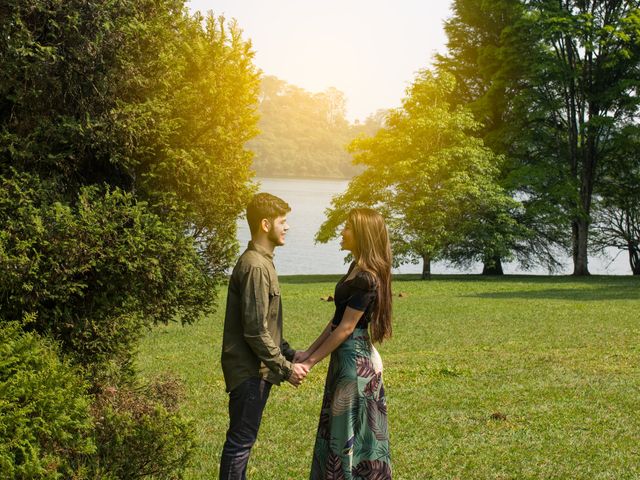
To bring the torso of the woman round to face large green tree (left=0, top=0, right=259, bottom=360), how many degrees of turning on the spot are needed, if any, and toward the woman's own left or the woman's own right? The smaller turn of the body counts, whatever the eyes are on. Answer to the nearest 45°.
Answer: approximately 45° to the woman's own right

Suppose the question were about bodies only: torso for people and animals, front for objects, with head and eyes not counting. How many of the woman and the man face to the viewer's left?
1

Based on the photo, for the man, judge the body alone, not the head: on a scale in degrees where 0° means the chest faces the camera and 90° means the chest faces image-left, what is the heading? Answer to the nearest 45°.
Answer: approximately 270°

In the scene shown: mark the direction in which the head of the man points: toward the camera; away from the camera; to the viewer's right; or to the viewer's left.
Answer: to the viewer's right

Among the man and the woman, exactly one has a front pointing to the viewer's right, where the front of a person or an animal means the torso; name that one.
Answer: the man

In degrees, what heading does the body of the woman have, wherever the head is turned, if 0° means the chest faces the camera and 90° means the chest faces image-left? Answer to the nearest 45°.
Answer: approximately 90°

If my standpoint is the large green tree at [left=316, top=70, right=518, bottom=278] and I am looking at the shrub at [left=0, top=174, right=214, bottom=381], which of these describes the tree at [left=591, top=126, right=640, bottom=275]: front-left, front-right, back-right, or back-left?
back-left

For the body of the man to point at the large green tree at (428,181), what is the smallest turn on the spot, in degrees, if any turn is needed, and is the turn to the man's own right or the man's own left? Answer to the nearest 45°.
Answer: approximately 90° to the man's own left

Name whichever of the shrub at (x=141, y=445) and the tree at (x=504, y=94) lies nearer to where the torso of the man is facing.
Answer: the tree

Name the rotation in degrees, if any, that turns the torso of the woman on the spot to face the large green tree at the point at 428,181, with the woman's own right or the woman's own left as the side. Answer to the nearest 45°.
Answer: approximately 90° to the woman's own right

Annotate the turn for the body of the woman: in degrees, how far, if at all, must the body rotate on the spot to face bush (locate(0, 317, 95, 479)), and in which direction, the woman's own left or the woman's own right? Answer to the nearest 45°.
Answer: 0° — they already face it

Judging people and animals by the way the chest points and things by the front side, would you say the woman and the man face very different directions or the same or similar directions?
very different directions
